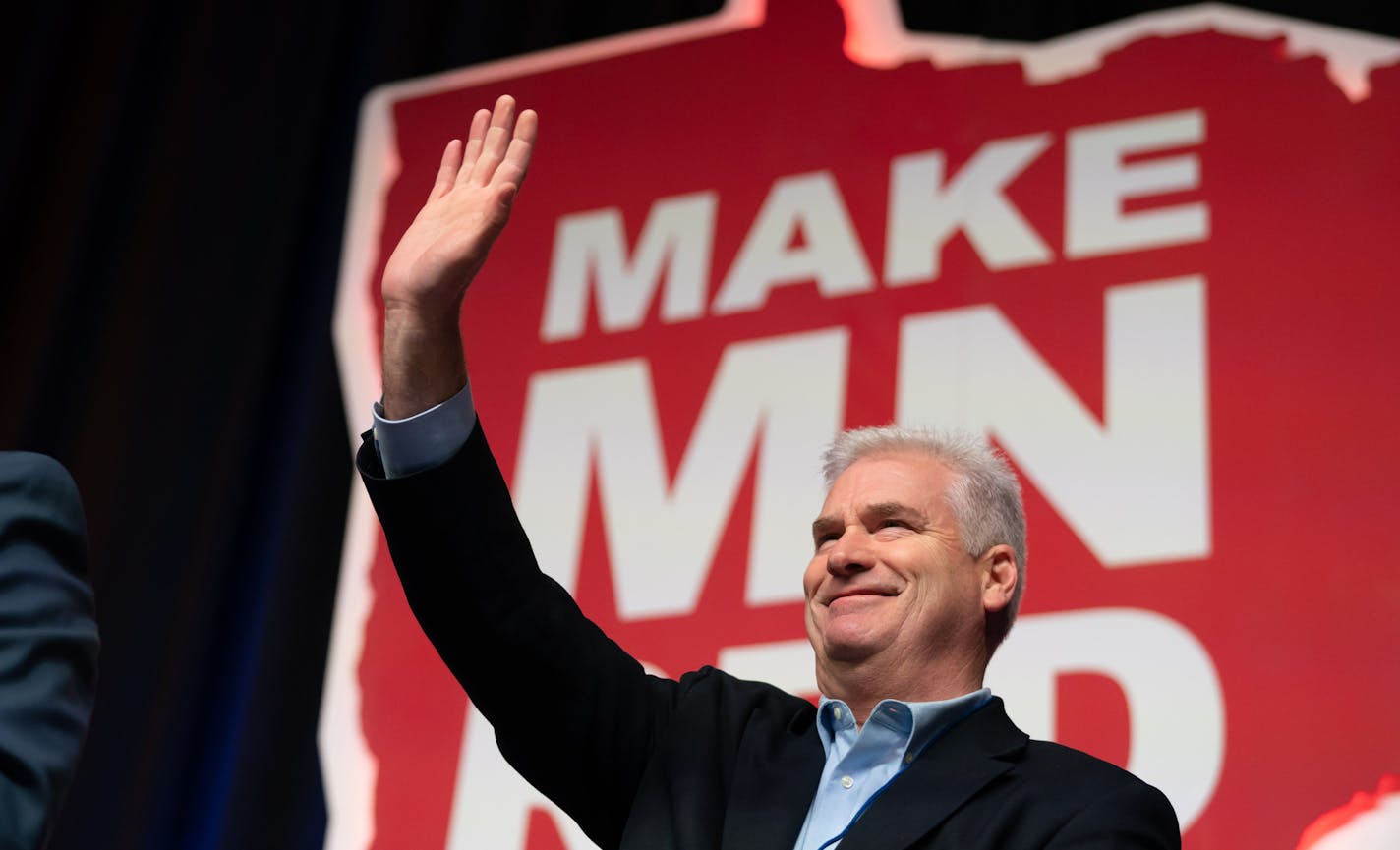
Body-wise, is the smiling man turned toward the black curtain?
no

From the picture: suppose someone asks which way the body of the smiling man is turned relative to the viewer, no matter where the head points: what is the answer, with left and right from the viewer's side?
facing the viewer and to the left of the viewer

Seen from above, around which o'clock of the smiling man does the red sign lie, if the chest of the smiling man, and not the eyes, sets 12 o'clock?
The red sign is roughly at 5 o'clock from the smiling man.

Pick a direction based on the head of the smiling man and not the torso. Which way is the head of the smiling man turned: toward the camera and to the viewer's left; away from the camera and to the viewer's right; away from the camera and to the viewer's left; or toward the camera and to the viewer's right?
toward the camera and to the viewer's left
